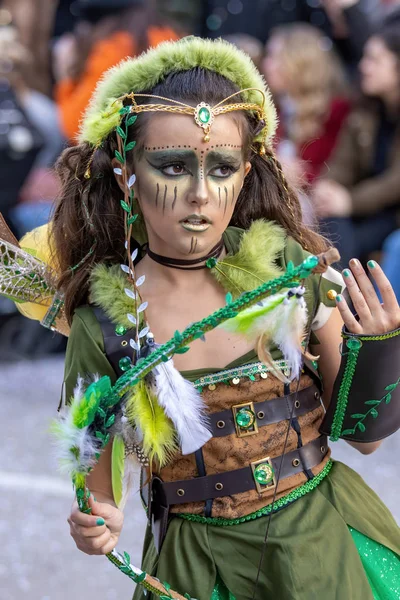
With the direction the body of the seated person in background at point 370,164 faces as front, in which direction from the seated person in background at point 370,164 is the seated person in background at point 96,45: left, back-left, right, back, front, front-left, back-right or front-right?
front-right

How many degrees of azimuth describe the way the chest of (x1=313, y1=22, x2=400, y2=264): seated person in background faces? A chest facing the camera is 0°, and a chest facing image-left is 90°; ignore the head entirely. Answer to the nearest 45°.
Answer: approximately 45°
